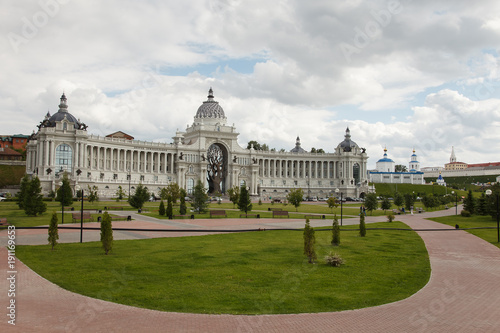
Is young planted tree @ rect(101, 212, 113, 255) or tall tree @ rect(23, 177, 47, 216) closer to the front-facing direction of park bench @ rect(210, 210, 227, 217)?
the young planted tree

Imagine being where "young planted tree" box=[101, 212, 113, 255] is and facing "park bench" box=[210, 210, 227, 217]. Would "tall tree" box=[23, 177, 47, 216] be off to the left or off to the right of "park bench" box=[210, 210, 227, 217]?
left

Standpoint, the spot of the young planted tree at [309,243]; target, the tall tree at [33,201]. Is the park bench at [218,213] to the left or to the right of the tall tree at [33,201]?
right

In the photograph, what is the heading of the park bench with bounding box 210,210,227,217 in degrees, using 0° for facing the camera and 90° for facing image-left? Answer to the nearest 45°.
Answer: approximately 0°

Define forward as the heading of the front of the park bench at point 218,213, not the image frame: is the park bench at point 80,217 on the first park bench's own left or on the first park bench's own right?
on the first park bench's own right

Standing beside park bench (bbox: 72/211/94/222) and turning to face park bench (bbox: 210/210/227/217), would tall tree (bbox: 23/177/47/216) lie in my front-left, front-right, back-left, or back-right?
back-left

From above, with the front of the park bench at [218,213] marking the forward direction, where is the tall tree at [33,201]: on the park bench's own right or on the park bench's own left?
on the park bench's own right

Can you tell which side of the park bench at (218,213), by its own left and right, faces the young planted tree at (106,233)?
front

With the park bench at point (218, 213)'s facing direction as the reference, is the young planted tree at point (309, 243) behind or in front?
in front

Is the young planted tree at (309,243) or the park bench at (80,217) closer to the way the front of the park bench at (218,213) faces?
the young planted tree

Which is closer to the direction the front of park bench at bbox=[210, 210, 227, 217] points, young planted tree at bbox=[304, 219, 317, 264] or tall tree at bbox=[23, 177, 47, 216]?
the young planted tree
